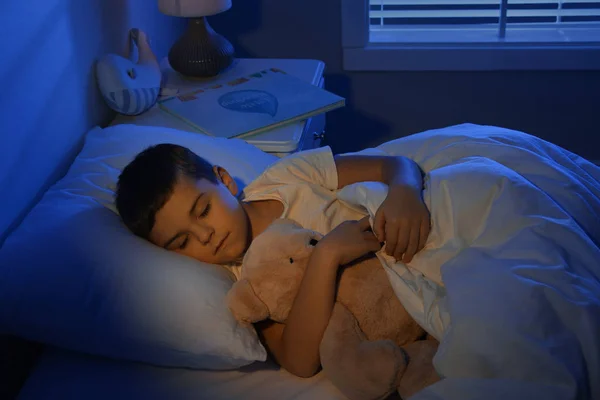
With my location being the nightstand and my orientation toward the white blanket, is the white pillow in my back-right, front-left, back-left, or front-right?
front-right
